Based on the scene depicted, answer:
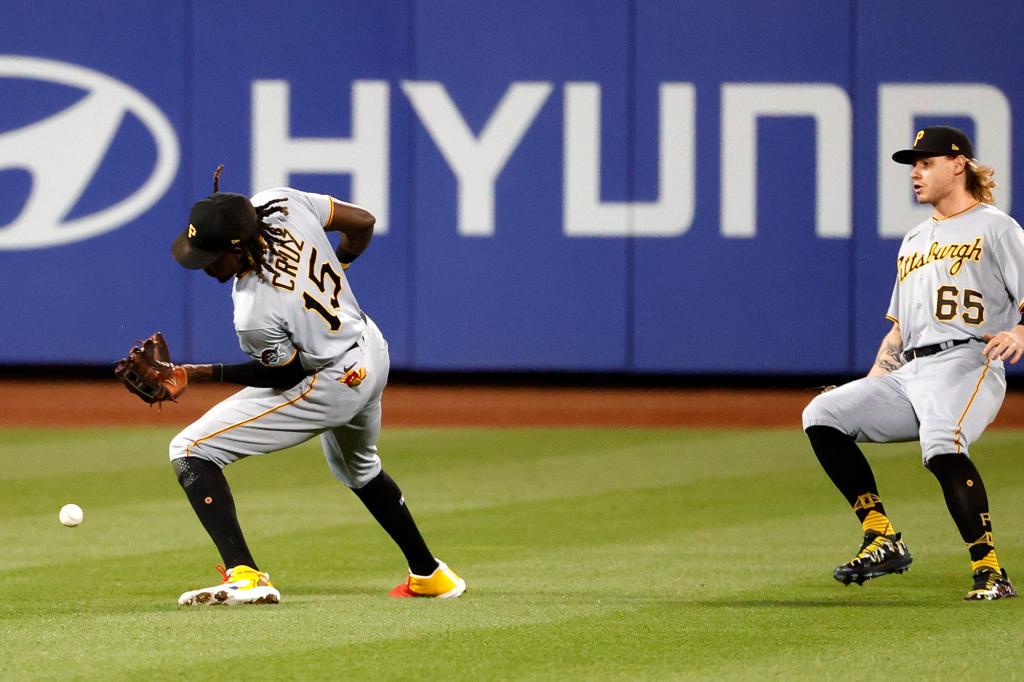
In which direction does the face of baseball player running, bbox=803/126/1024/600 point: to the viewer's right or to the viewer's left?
to the viewer's left

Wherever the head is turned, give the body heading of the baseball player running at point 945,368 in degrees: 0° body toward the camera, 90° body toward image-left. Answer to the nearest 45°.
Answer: approximately 45°

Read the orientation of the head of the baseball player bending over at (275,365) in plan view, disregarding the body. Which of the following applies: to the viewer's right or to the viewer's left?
to the viewer's left

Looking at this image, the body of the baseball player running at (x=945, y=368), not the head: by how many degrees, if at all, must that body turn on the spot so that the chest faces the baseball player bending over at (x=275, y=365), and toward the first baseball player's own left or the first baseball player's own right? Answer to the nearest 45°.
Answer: approximately 45° to the first baseball player's own right
